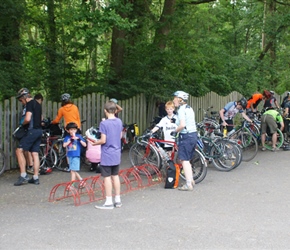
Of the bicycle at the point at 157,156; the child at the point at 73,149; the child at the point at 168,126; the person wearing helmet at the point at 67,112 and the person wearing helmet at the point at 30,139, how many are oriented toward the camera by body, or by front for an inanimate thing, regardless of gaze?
2

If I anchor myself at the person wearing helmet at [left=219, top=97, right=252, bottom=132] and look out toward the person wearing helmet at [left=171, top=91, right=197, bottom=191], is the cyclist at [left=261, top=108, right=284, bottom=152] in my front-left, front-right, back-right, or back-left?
back-left

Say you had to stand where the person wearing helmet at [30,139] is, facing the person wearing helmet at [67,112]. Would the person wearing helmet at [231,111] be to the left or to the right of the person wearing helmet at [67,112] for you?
right

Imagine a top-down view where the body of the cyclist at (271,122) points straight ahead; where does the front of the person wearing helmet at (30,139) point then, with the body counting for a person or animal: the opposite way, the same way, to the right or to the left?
the opposite way
